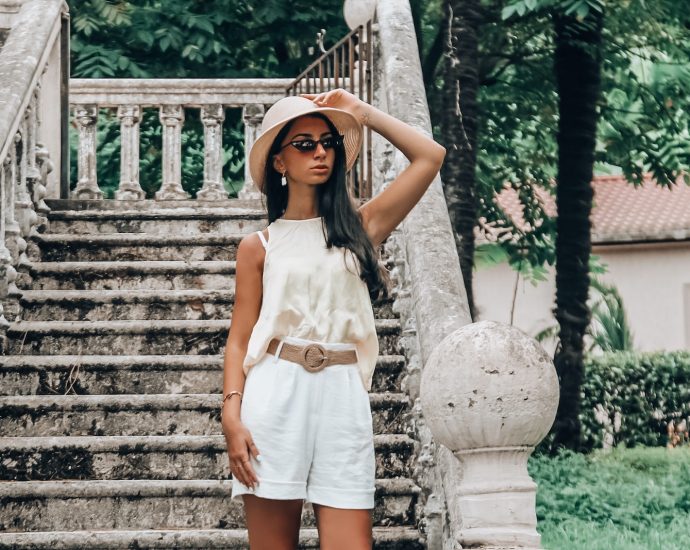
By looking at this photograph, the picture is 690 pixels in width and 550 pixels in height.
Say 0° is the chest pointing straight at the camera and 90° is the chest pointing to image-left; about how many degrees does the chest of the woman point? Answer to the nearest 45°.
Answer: approximately 0°

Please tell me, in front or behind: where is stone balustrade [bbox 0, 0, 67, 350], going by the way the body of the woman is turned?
behind

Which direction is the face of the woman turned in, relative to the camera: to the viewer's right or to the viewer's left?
to the viewer's right

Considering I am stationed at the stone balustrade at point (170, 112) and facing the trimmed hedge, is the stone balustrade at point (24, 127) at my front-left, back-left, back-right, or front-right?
back-right

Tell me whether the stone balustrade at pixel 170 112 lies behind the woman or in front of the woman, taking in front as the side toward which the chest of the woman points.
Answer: behind
